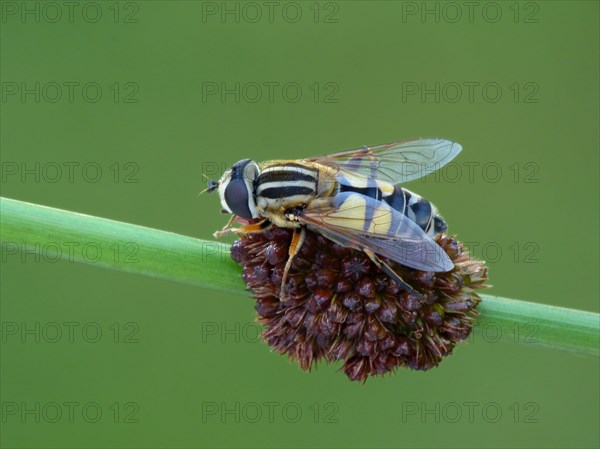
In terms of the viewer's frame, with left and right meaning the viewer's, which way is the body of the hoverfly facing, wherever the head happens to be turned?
facing to the left of the viewer
